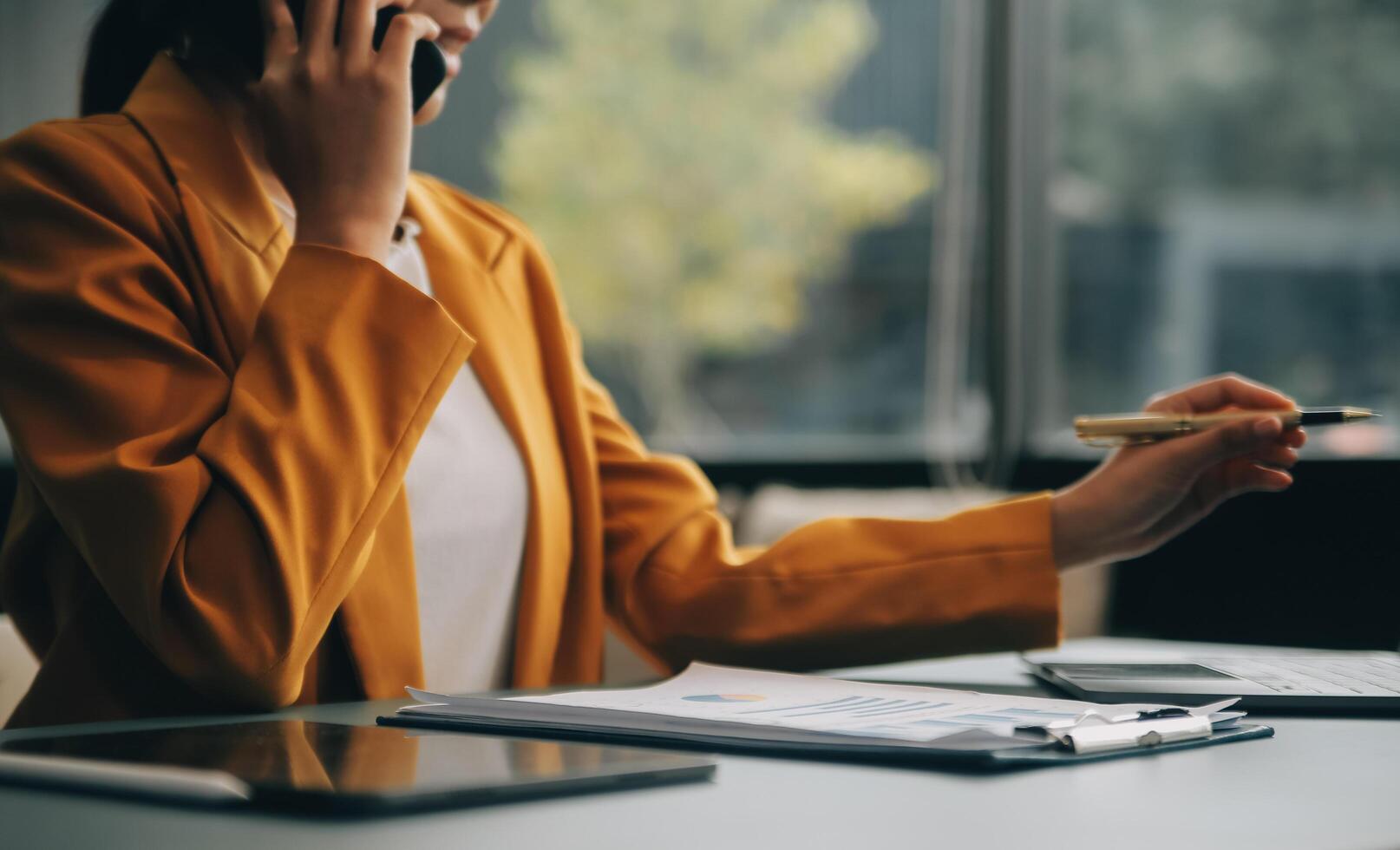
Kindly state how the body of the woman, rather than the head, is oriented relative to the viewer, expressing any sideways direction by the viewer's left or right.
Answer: facing the viewer and to the right of the viewer
